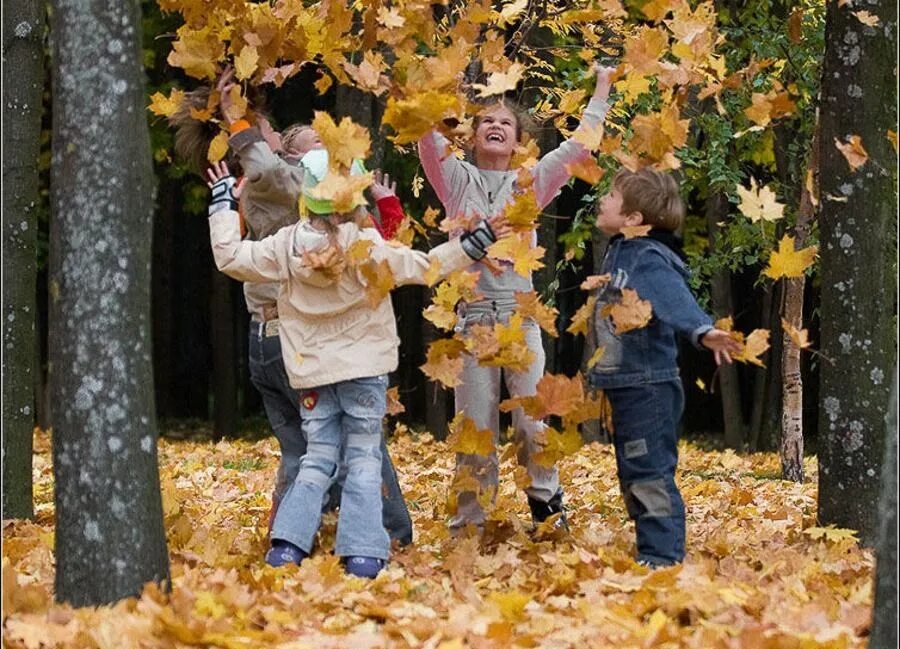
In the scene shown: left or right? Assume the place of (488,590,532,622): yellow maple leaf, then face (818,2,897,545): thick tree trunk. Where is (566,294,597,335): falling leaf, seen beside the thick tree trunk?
left

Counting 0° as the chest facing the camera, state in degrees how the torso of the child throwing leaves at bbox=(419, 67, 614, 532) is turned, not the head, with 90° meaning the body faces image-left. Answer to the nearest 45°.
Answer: approximately 0°

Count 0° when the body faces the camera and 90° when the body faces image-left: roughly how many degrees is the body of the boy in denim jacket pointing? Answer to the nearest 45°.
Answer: approximately 90°

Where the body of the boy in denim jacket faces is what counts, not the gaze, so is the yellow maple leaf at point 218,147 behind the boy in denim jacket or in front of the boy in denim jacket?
in front

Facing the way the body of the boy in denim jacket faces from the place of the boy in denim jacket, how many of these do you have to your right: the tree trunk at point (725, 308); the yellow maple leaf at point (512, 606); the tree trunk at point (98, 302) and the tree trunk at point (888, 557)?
1

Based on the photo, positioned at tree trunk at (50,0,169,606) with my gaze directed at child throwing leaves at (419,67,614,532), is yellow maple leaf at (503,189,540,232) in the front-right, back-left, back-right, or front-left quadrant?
front-right

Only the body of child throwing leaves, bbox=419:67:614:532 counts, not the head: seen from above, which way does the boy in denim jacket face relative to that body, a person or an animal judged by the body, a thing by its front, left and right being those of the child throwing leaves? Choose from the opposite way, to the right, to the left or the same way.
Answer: to the right

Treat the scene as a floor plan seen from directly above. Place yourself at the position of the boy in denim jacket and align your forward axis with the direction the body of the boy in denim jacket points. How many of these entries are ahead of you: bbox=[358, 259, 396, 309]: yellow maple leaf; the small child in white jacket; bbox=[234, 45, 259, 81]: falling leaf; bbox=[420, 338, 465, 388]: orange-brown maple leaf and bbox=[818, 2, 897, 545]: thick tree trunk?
4

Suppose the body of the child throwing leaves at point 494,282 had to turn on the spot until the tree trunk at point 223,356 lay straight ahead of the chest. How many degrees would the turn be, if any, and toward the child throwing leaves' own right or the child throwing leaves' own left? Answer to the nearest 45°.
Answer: approximately 180°

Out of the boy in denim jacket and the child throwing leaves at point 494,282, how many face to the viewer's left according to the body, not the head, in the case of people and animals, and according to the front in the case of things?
1

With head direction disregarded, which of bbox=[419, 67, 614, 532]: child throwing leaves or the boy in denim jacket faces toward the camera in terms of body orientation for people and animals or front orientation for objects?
the child throwing leaves

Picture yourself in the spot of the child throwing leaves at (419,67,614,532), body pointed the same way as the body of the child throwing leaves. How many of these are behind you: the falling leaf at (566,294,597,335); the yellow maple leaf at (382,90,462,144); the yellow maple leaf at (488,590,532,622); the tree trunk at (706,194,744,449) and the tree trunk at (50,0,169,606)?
1

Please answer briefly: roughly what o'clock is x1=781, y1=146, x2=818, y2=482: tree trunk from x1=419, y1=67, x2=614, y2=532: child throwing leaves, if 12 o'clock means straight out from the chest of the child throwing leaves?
The tree trunk is roughly at 7 o'clock from the child throwing leaves.

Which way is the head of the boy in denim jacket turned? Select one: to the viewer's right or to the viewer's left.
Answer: to the viewer's left
